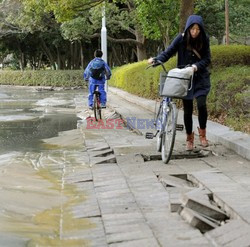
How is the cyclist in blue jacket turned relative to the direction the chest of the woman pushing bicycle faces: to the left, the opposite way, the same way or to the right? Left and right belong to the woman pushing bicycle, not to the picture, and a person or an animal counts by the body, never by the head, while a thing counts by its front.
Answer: the opposite way

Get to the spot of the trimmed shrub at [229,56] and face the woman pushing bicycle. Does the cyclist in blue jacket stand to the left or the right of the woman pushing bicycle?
right

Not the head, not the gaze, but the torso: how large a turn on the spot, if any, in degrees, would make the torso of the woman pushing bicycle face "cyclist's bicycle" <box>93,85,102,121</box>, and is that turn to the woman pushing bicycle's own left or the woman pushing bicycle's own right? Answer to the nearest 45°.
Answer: approximately 135° to the woman pushing bicycle's own right

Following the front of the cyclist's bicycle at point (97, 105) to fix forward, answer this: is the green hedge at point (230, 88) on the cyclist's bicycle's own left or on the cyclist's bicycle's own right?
on the cyclist's bicycle's own right

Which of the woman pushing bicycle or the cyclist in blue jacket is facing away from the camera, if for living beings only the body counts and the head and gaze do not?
the cyclist in blue jacket

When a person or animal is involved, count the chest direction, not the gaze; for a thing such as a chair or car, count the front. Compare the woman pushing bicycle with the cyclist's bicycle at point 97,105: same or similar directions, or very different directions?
very different directions

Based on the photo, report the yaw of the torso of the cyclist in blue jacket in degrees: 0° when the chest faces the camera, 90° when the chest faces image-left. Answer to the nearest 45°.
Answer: approximately 180°

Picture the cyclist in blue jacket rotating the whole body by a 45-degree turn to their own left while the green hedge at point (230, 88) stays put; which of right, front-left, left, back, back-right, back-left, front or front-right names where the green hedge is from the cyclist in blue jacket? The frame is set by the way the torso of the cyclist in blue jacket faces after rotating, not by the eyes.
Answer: back

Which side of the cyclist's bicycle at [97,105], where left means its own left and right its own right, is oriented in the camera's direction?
back
